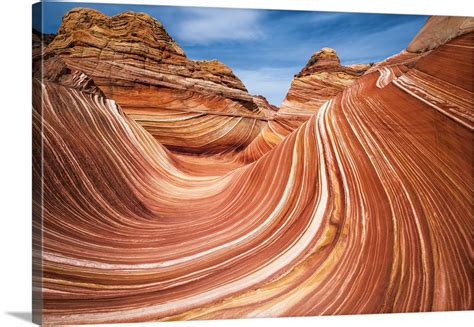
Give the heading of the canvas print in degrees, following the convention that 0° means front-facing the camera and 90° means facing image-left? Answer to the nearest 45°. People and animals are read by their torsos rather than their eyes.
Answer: approximately 315°
